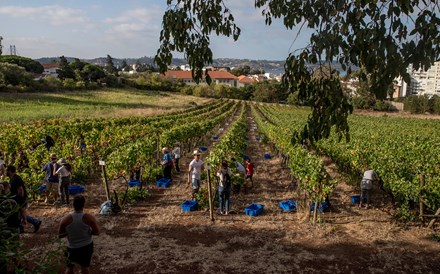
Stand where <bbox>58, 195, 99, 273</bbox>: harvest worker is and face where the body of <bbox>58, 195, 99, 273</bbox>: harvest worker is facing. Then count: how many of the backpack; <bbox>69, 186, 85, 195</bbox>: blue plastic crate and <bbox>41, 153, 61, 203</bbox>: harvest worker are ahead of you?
3

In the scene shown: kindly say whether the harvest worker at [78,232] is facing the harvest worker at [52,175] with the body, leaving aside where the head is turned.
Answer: yes

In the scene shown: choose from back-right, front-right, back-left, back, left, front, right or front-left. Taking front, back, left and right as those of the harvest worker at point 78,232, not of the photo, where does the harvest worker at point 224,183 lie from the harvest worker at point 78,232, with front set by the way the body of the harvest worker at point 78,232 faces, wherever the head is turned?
front-right

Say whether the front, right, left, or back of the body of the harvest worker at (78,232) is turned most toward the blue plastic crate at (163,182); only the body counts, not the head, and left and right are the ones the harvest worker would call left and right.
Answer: front

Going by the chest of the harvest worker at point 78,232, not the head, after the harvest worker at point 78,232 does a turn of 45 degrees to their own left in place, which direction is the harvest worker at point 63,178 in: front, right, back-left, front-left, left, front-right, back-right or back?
front-right

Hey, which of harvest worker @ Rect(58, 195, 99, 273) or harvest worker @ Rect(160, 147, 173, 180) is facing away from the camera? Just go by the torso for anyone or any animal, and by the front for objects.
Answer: harvest worker @ Rect(58, 195, 99, 273)

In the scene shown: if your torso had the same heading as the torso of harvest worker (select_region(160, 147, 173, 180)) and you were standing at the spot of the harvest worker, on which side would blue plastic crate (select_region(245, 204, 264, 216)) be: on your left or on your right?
on your left

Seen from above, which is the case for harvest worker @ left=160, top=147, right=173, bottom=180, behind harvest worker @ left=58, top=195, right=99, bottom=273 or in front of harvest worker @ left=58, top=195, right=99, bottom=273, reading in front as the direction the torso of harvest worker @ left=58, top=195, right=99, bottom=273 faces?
in front

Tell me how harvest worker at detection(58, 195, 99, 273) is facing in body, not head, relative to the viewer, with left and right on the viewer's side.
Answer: facing away from the viewer
